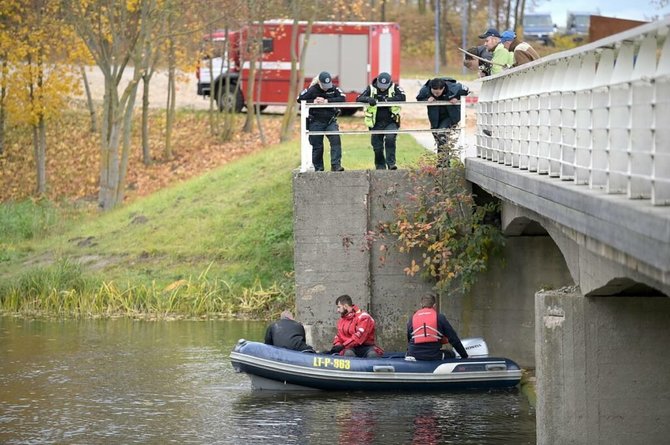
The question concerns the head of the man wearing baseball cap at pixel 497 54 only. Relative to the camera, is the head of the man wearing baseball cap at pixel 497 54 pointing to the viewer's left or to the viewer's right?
to the viewer's left

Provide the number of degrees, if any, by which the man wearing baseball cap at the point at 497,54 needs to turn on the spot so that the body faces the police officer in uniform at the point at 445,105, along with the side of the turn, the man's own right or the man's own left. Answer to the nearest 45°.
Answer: approximately 45° to the man's own right

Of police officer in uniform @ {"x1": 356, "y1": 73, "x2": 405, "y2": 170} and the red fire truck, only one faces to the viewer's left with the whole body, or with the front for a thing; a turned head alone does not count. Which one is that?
the red fire truck

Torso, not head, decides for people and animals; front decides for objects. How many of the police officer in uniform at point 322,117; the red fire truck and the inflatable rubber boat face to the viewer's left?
2

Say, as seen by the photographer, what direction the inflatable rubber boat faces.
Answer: facing to the left of the viewer

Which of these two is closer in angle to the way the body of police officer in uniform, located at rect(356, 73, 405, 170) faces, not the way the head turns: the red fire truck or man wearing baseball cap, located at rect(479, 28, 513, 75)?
the man wearing baseball cap

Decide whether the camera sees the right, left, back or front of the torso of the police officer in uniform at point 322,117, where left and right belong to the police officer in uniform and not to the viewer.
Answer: front

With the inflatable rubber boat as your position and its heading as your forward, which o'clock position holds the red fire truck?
The red fire truck is roughly at 3 o'clock from the inflatable rubber boat.

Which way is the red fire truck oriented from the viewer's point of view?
to the viewer's left
